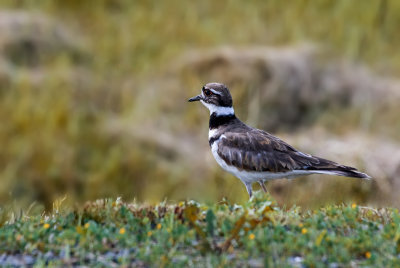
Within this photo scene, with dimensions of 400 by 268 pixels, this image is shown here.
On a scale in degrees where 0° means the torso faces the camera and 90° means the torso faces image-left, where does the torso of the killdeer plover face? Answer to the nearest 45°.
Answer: approximately 90°
